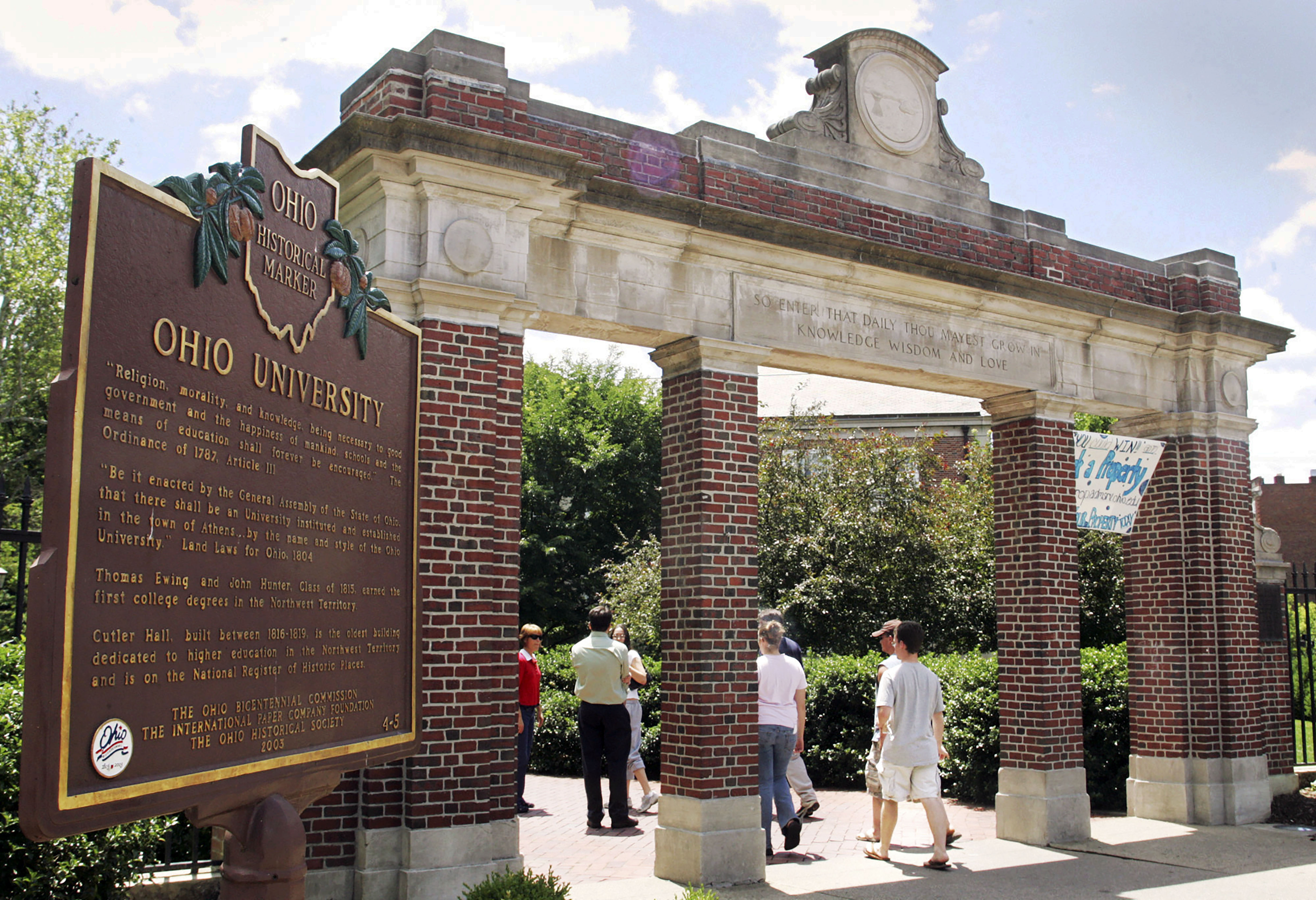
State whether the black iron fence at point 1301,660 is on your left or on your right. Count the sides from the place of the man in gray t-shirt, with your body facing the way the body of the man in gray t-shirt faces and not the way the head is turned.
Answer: on your right

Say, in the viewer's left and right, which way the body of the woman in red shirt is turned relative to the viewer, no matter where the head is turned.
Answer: facing the viewer and to the right of the viewer

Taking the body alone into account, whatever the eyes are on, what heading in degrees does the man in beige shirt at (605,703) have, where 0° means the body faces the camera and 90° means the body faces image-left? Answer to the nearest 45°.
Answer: approximately 180°

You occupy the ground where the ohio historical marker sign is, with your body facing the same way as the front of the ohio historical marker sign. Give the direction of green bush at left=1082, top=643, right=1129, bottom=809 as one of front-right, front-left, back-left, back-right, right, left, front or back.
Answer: left

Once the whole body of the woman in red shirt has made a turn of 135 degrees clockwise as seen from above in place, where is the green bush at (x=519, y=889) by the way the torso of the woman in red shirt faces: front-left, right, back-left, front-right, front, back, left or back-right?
left

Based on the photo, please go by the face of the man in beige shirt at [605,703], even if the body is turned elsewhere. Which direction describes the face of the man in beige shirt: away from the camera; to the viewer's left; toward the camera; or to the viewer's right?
away from the camera

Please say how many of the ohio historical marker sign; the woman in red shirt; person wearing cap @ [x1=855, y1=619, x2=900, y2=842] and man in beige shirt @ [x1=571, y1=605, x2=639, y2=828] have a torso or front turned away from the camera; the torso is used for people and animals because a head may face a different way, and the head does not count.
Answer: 1
